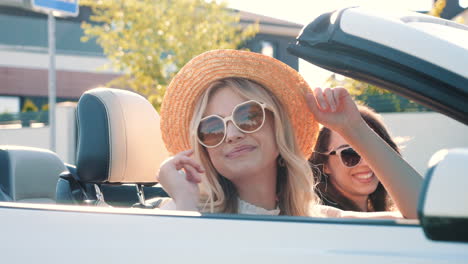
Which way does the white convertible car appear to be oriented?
to the viewer's right

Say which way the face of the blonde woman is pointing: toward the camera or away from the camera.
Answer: toward the camera
